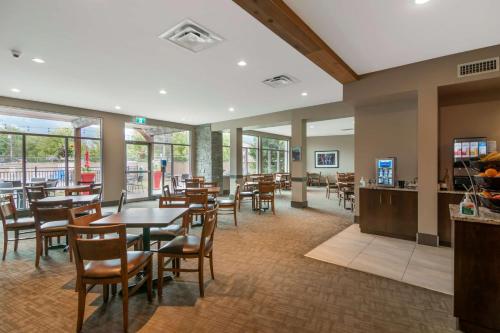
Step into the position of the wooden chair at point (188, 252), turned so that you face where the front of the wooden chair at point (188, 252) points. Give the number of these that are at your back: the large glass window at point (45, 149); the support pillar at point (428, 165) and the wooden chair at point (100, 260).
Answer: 1

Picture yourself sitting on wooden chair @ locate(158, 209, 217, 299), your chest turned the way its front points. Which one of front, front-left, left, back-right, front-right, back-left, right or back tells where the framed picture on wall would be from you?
back-right

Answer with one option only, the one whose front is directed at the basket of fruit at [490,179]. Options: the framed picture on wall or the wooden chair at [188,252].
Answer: the framed picture on wall

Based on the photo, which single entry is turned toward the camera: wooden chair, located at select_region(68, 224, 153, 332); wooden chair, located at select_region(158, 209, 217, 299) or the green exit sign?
the green exit sign

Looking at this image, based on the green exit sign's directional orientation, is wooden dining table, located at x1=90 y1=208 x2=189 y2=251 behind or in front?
in front

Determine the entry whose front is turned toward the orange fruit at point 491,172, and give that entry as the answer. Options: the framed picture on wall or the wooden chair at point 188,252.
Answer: the framed picture on wall

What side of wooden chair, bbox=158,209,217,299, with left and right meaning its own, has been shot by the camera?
left

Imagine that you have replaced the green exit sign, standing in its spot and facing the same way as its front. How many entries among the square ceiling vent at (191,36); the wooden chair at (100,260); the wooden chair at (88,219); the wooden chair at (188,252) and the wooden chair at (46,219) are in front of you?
5

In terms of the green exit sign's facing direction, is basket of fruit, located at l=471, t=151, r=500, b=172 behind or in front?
in front

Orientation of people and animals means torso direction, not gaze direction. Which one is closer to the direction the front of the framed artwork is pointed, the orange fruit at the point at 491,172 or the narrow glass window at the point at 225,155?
the orange fruit
